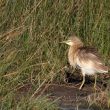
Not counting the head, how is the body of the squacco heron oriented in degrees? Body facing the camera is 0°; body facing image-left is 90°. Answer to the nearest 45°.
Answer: approximately 90°
